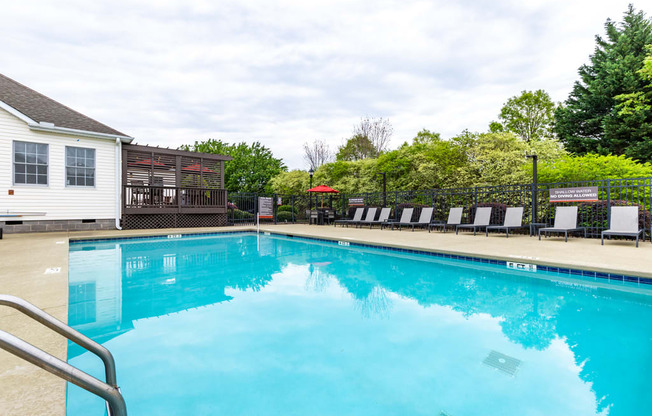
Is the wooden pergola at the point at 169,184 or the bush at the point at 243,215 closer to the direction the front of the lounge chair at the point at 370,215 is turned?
the wooden pergola

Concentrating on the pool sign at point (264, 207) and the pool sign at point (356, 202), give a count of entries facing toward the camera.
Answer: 2

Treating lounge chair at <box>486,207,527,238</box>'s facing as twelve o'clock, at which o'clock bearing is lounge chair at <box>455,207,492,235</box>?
lounge chair at <box>455,207,492,235</box> is roughly at 2 o'clock from lounge chair at <box>486,207,527,238</box>.

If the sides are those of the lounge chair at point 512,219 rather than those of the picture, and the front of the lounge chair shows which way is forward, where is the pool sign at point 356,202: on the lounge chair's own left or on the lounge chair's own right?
on the lounge chair's own right

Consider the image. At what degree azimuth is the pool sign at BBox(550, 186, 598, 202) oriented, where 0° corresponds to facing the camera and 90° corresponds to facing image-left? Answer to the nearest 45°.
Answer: approximately 0°

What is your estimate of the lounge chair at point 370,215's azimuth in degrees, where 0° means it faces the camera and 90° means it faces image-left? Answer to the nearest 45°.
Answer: approximately 45°

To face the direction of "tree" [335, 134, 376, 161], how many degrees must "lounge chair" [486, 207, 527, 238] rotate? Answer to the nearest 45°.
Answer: approximately 90° to its right

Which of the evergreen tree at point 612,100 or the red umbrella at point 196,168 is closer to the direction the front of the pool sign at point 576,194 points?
the red umbrella

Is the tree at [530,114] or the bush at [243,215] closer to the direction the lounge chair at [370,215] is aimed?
the bush

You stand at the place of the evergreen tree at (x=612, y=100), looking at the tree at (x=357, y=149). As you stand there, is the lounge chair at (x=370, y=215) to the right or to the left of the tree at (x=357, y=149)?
left

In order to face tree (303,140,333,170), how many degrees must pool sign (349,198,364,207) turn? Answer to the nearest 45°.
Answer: approximately 180°
